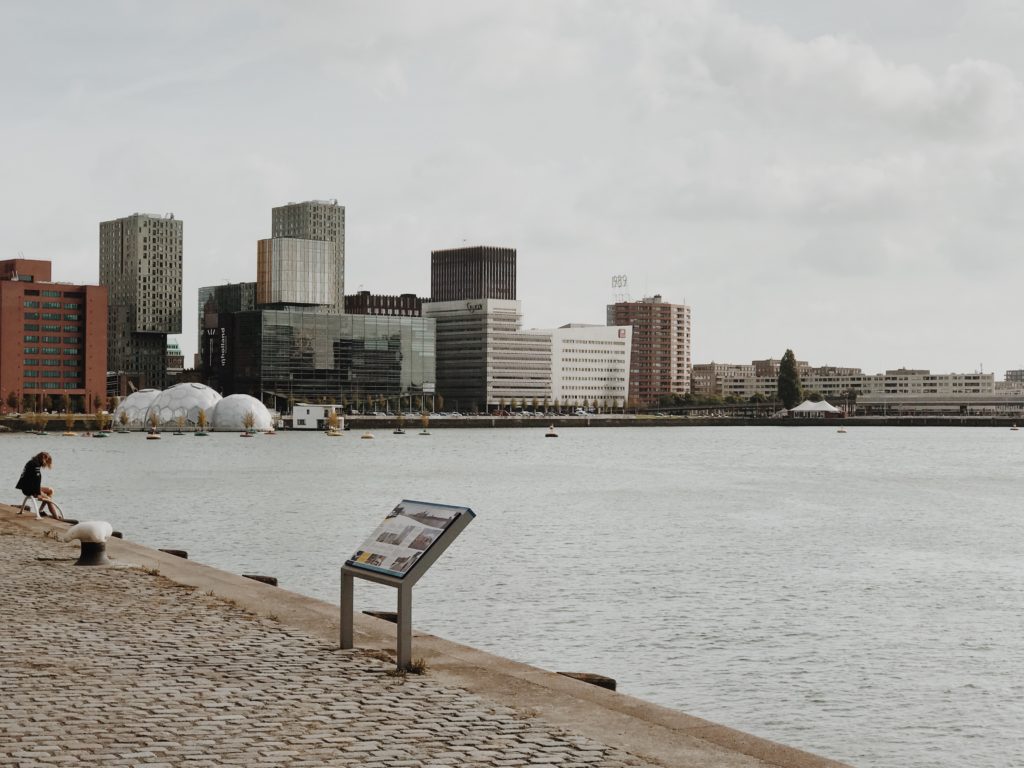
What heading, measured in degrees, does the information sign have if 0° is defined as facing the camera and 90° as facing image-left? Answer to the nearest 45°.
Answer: approximately 45°

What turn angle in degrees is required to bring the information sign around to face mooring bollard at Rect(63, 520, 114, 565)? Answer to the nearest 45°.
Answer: approximately 90° to its right
